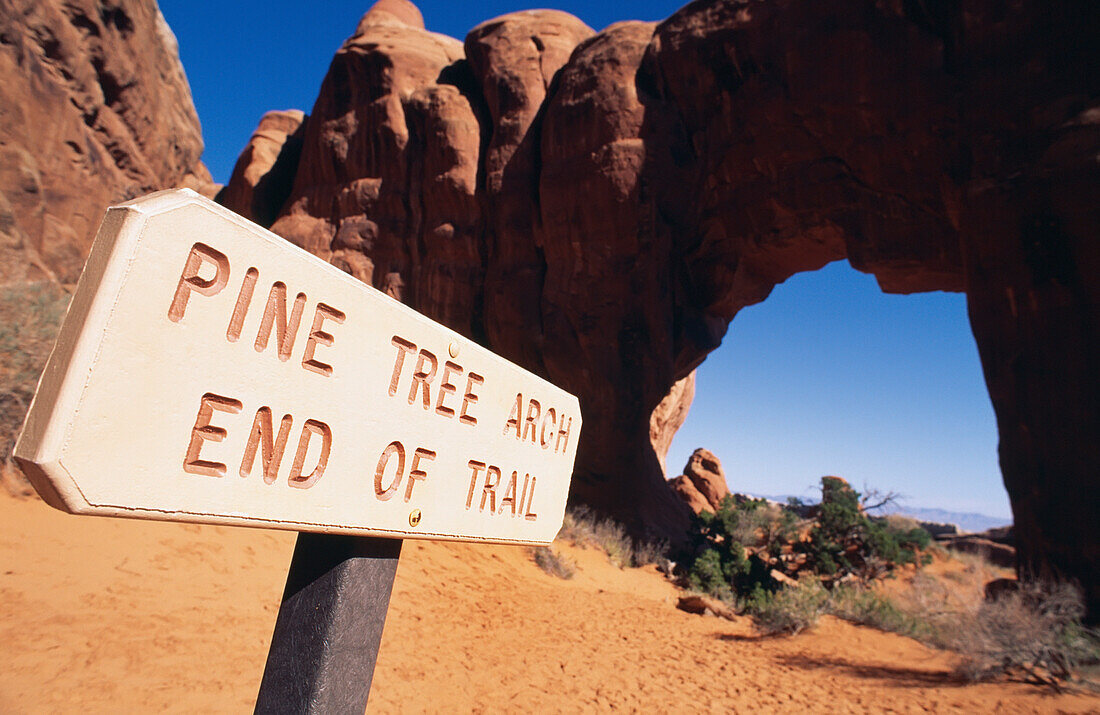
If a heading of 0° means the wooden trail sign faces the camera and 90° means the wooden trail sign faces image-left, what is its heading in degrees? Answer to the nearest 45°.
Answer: approximately 315°

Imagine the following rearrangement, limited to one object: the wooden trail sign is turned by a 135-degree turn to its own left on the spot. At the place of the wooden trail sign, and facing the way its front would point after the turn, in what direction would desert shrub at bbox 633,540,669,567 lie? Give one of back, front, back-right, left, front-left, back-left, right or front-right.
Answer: front-right

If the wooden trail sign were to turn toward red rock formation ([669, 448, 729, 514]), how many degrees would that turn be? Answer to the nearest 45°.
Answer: approximately 90° to its left

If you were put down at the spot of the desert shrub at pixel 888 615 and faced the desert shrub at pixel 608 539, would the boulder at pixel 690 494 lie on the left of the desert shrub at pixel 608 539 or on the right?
right

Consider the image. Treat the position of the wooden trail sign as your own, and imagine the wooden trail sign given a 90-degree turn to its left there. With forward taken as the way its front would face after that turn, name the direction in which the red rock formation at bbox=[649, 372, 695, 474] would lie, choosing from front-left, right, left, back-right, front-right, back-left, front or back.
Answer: front

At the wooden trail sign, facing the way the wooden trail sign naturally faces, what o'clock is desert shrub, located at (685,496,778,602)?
The desert shrub is roughly at 9 o'clock from the wooden trail sign.

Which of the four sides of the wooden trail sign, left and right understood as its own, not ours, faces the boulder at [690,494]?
left

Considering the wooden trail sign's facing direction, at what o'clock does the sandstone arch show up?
The sandstone arch is roughly at 9 o'clock from the wooden trail sign.

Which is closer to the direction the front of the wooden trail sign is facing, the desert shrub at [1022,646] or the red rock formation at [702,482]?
the desert shrub

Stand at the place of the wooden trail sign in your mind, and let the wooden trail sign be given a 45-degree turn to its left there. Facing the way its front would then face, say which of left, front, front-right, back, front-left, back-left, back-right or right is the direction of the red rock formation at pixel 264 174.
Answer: left
